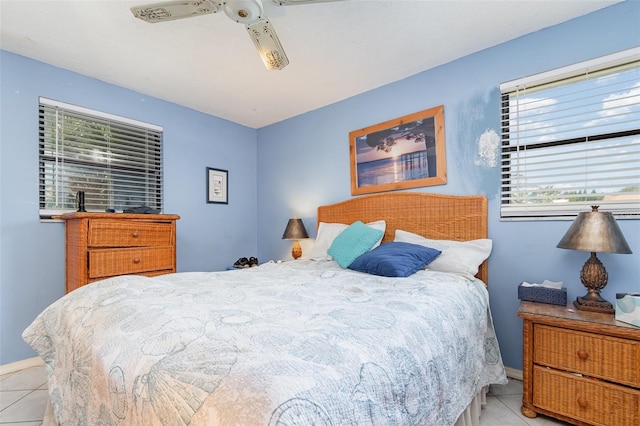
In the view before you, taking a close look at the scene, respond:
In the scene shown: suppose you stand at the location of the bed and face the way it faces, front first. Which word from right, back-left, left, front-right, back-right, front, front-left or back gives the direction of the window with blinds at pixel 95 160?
right

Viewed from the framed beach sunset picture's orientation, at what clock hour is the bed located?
The bed is roughly at 11 o'clock from the framed beach sunset picture.

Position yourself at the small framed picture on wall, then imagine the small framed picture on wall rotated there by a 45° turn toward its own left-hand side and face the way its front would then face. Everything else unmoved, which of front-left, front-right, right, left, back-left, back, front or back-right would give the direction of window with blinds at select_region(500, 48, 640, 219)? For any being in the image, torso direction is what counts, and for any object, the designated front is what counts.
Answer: front-right

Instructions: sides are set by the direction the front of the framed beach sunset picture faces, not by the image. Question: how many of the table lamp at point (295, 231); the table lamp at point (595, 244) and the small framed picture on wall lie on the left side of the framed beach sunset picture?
1

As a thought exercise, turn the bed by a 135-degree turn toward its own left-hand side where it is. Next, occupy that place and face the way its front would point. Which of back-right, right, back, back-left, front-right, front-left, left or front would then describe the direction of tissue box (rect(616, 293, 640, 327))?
front

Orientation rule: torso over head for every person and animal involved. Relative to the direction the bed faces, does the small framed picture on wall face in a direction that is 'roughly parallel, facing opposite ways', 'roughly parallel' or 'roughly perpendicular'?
roughly perpendicular

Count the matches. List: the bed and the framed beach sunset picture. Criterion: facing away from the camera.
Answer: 0

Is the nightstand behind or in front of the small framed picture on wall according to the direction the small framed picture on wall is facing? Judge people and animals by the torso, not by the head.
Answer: in front

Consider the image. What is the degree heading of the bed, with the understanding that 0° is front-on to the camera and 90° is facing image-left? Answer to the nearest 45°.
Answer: approximately 45°

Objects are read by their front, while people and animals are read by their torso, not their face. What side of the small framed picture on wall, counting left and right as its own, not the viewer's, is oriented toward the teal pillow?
front

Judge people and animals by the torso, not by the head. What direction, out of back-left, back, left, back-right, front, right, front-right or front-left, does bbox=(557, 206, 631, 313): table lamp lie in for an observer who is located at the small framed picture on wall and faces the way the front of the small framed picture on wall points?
front

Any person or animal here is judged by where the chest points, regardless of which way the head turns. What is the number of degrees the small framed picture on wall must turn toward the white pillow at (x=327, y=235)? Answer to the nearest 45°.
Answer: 0° — it already faces it

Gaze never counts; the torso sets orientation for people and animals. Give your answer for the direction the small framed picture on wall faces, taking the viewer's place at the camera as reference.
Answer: facing the viewer and to the right of the viewer

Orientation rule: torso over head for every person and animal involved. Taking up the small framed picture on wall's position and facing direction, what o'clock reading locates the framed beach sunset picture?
The framed beach sunset picture is roughly at 12 o'clock from the small framed picture on wall.

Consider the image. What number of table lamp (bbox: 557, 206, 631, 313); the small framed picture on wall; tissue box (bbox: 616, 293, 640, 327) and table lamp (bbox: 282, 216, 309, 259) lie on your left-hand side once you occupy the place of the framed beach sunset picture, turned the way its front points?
2

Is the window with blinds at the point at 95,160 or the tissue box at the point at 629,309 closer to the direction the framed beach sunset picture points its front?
the window with blinds

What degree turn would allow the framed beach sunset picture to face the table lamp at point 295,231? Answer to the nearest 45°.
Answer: approximately 45° to its right

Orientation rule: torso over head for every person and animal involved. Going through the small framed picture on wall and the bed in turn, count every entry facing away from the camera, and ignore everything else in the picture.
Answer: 0

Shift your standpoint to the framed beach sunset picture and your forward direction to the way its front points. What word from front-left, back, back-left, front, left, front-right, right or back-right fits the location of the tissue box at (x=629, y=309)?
left

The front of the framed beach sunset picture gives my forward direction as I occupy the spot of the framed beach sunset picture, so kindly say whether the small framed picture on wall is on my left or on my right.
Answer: on my right

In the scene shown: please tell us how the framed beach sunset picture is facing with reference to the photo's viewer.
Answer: facing the viewer and to the left of the viewer
